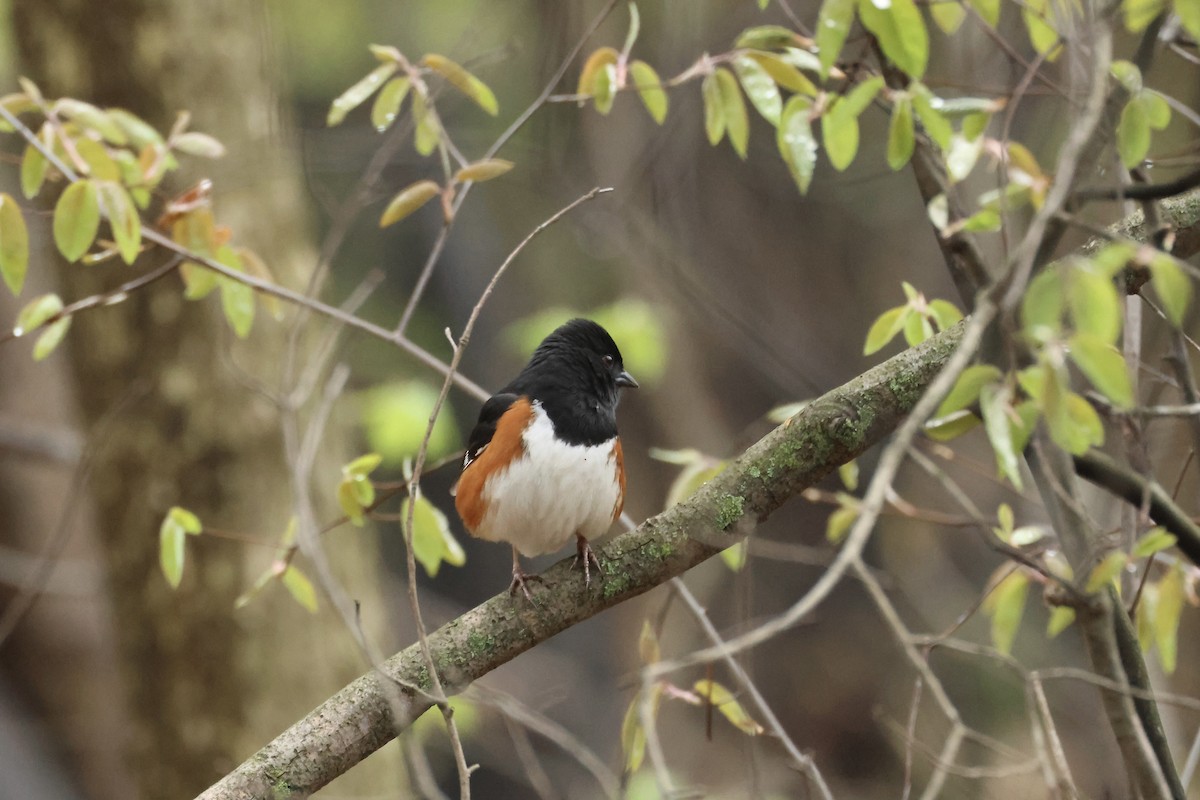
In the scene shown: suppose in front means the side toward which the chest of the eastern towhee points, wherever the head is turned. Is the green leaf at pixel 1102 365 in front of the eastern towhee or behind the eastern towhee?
in front

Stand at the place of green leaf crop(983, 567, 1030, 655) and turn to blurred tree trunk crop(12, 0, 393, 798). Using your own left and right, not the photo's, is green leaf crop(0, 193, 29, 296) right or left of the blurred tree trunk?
left

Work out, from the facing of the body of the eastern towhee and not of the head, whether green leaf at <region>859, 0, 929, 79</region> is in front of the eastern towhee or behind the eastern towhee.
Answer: in front

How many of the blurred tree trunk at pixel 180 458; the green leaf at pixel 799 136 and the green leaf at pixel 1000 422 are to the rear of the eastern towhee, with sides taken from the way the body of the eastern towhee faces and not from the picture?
1

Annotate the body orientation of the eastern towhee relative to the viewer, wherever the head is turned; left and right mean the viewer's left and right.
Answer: facing the viewer and to the right of the viewer

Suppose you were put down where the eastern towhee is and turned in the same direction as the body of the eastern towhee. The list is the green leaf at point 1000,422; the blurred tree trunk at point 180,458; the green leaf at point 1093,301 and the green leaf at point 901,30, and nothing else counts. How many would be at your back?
1
